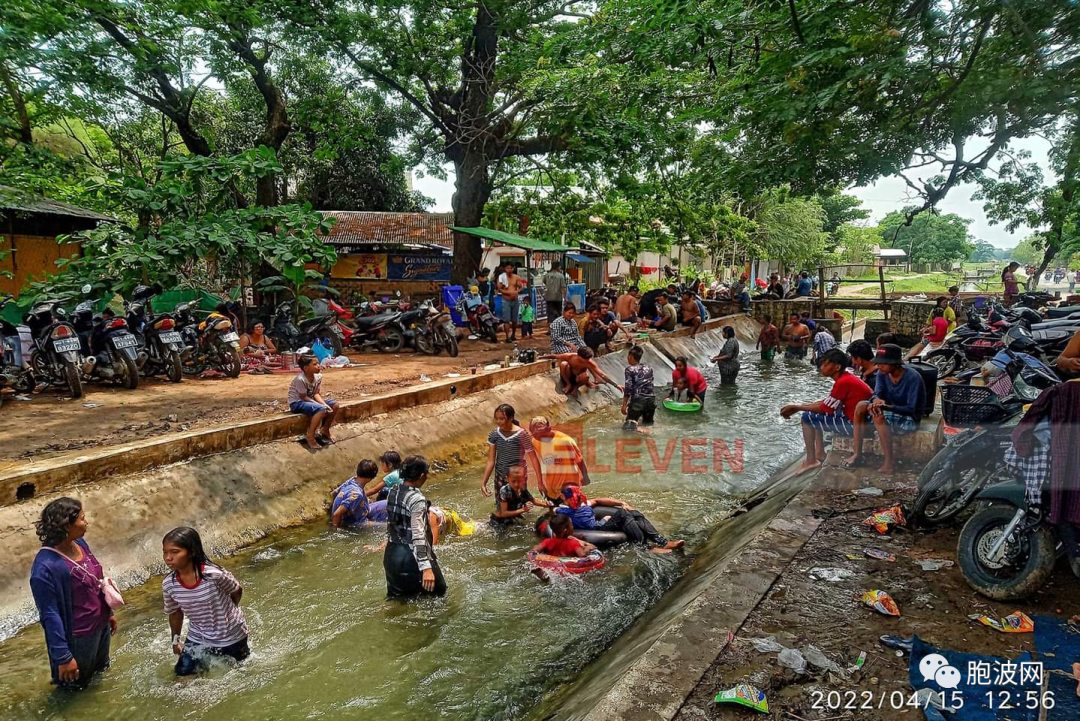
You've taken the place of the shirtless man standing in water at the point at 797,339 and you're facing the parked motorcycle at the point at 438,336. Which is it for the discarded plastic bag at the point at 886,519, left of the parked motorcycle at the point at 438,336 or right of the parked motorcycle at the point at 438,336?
left

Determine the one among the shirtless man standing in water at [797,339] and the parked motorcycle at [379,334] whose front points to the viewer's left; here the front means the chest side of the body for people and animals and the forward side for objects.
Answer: the parked motorcycle

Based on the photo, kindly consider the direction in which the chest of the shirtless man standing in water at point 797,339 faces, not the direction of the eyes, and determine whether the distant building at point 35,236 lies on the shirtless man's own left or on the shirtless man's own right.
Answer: on the shirtless man's own right

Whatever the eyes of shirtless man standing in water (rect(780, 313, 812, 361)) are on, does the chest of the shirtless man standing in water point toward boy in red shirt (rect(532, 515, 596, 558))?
yes

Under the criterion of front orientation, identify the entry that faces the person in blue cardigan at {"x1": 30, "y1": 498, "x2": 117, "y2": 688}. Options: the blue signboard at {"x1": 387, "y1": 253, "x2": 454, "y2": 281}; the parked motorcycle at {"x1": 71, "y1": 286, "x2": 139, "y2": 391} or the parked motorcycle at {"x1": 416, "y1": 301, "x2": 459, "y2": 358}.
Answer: the blue signboard

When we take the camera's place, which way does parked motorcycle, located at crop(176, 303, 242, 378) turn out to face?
facing away from the viewer and to the left of the viewer

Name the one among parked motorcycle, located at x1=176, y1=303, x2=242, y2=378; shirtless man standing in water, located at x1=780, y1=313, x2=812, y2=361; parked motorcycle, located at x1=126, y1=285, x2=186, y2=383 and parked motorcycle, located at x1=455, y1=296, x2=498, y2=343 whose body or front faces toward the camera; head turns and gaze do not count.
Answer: the shirtless man standing in water

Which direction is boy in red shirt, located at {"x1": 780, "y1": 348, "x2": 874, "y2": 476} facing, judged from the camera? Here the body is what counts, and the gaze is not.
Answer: to the viewer's left

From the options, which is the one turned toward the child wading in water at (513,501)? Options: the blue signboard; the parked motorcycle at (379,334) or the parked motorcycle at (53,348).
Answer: the blue signboard

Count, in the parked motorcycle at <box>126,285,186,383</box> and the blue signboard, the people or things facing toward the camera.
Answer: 1

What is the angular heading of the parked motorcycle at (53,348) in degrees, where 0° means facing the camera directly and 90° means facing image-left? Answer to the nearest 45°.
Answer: approximately 135°

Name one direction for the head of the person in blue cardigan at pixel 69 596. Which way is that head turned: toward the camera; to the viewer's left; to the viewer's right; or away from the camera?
to the viewer's right
